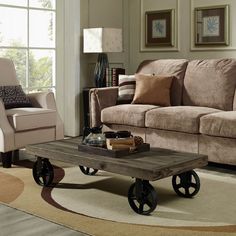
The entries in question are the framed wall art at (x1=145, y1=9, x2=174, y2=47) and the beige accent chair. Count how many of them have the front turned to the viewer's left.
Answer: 0

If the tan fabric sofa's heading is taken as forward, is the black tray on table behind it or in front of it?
in front

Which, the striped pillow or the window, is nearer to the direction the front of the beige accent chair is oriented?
the striped pillow

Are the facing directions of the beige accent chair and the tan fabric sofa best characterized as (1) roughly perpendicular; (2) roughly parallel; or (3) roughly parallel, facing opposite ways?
roughly perpendicular

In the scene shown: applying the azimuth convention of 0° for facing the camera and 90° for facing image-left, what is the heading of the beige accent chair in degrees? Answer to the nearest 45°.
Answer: approximately 315°

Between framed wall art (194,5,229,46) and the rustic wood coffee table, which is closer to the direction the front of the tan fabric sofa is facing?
the rustic wood coffee table

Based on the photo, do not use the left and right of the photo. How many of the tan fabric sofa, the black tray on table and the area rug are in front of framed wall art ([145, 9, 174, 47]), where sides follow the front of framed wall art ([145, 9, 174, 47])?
3

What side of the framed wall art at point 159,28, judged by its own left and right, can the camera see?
front

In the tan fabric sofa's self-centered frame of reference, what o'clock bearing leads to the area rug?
The area rug is roughly at 11 o'clock from the tan fabric sofa.

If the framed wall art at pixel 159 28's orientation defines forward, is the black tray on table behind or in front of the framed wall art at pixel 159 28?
in front

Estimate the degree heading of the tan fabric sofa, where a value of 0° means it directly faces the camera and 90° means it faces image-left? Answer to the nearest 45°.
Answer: approximately 45°
